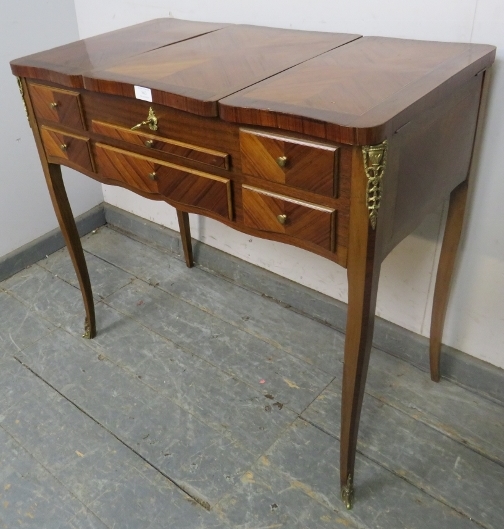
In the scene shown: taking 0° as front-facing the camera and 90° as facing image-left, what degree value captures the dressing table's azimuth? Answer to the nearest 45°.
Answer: approximately 45°

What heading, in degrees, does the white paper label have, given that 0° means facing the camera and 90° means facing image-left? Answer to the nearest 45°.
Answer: approximately 45°
